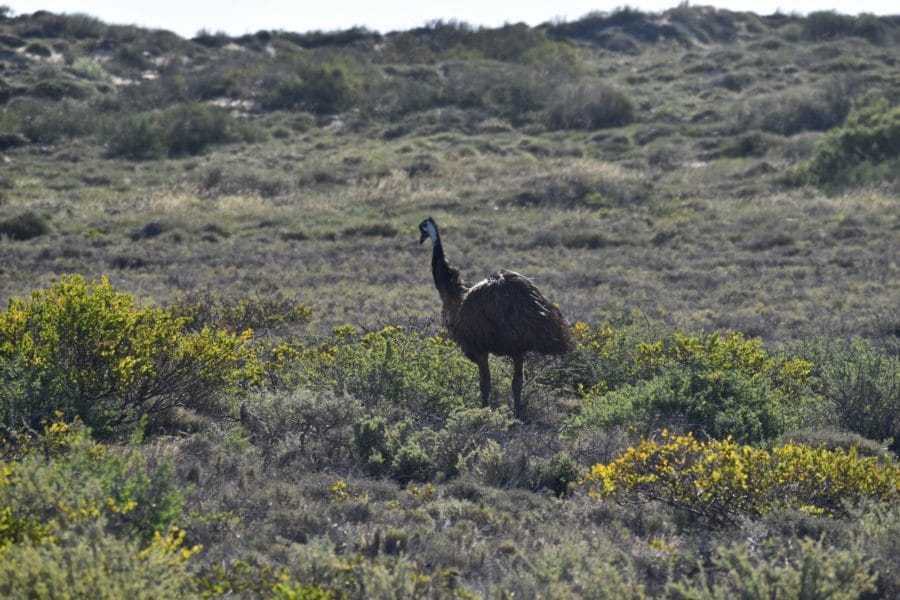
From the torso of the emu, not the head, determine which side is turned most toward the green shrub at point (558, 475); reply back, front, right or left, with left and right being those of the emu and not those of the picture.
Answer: left

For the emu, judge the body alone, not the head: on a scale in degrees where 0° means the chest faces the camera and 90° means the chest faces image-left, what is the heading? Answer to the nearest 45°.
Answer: approximately 90°

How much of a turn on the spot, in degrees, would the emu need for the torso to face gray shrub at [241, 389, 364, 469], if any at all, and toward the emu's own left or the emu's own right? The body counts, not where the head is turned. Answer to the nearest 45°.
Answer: approximately 45° to the emu's own left

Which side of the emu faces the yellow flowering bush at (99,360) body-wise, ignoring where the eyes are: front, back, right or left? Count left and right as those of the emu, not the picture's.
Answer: front

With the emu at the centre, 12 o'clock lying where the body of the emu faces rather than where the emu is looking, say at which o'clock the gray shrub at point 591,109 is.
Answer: The gray shrub is roughly at 3 o'clock from the emu.

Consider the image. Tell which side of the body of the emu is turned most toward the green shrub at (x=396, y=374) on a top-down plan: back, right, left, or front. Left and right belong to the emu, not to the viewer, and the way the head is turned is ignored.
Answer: front

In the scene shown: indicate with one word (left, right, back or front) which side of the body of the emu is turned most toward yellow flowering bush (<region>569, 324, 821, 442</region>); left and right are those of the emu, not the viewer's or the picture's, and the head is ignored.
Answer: back

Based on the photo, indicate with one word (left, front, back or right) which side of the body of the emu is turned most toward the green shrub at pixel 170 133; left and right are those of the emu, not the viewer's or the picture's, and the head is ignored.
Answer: right

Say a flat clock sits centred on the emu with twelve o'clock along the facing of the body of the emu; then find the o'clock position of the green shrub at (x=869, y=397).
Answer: The green shrub is roughly at 6 o'clock from the emu.

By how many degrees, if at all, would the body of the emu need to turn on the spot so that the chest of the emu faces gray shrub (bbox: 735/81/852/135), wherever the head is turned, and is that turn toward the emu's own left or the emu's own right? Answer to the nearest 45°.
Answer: approximately 90° to the emu's own right

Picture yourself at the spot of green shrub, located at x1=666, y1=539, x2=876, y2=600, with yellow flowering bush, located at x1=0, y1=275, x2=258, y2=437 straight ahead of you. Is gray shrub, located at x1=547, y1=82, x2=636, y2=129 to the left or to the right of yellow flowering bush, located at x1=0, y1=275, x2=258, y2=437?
right
